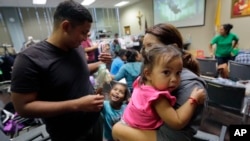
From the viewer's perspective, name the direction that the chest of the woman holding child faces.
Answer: to the viewer's left

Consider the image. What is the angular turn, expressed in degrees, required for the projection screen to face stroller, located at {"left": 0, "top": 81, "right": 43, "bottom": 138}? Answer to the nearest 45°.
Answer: approximately 45° to its right

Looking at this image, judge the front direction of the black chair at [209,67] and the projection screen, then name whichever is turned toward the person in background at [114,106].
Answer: the projection screen

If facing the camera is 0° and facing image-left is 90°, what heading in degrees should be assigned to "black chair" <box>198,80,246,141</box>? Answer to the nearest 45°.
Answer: approximately 180°
